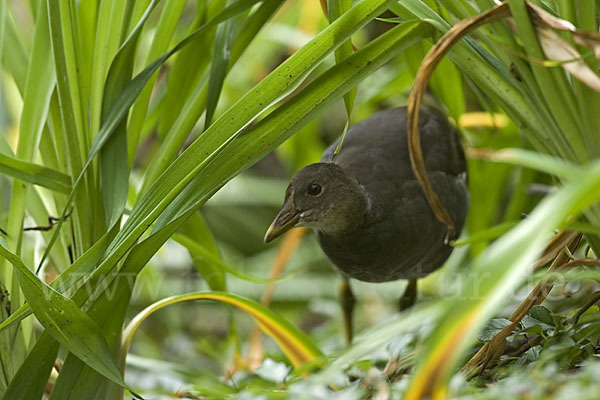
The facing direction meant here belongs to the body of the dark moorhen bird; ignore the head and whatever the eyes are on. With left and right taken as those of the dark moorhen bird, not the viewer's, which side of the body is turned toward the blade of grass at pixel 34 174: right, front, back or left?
front

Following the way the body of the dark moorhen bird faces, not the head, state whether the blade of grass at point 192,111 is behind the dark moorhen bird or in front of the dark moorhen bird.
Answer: in front

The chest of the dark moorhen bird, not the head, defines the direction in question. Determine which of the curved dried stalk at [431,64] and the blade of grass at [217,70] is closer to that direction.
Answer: the blade of grass

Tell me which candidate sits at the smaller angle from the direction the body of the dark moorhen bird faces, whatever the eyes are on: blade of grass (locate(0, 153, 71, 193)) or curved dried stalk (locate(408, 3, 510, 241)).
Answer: the blade of grass

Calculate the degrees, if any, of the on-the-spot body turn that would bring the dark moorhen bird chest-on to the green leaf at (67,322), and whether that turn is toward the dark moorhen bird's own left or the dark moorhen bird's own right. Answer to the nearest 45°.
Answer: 0° — it already faces it

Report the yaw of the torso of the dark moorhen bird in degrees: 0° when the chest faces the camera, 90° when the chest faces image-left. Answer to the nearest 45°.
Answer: approximately 45°

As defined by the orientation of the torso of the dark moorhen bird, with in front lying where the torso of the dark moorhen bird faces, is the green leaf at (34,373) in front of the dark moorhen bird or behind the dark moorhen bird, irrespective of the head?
in front
